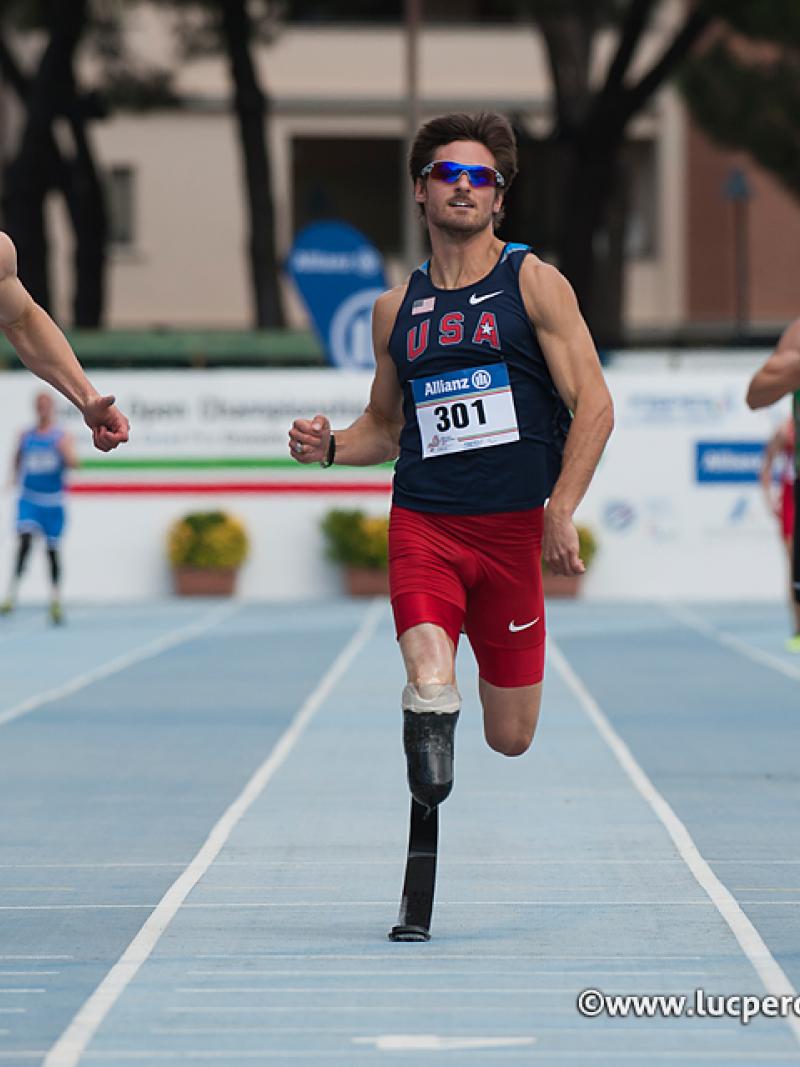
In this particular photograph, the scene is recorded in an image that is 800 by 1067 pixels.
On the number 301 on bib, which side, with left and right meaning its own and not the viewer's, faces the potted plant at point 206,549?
back

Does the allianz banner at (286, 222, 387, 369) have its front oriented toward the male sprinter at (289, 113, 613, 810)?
yes

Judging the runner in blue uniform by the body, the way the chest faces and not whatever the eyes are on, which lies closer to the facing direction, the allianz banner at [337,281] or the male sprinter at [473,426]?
the male sprinter

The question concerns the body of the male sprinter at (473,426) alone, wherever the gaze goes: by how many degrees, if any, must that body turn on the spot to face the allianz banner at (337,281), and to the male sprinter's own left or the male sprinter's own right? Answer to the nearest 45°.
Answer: approximately 180°

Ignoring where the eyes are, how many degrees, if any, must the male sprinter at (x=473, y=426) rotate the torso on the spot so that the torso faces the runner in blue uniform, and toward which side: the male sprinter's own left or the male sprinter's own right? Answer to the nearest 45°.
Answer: approximately 180°

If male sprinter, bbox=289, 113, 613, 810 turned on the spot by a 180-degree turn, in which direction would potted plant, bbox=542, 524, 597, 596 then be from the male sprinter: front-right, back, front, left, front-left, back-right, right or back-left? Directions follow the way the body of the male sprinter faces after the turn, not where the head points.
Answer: front

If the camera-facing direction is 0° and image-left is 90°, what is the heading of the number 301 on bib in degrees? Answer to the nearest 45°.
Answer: approximately 0°

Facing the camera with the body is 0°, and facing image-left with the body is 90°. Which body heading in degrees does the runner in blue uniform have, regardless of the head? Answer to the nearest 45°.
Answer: approximately 0°

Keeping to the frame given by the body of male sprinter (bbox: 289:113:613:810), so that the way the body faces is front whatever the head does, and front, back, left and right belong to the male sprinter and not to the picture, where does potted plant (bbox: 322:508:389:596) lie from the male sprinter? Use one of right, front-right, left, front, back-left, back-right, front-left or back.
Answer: back
